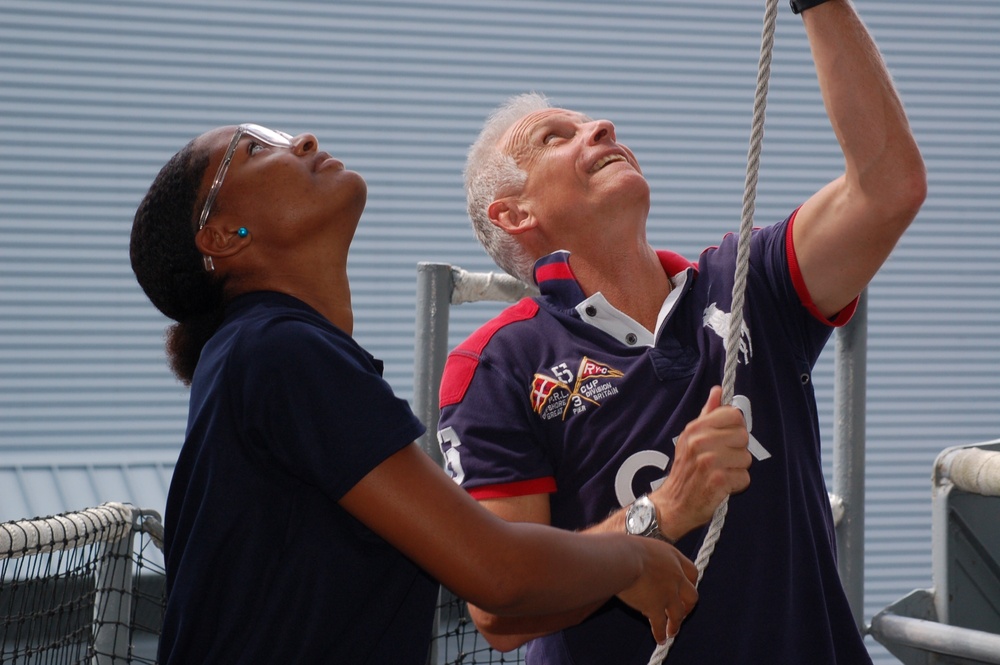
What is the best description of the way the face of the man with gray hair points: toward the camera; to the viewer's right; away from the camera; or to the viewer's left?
to the viewer's right

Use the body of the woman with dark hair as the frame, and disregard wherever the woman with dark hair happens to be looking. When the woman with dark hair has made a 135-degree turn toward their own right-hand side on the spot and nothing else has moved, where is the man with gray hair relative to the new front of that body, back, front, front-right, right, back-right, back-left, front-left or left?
back

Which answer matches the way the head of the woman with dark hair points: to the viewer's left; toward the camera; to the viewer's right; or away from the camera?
to the viewer's right

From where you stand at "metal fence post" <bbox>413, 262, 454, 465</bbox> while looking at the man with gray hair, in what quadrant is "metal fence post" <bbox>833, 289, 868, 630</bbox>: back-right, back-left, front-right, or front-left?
front-left

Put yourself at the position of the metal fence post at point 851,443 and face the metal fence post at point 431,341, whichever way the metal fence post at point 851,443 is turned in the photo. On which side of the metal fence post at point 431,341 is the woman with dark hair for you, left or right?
left

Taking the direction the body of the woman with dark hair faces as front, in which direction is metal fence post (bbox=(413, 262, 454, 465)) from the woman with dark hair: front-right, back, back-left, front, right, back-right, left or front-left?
left

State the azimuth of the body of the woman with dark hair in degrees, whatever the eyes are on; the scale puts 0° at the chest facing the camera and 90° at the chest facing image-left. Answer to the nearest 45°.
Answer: approximately 270°
